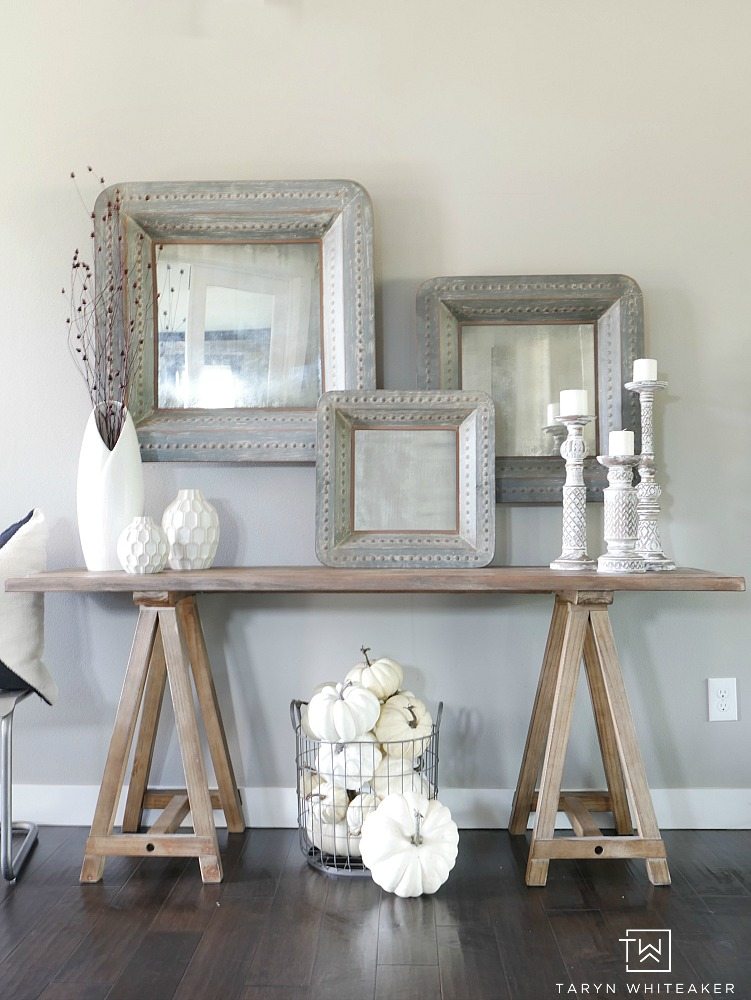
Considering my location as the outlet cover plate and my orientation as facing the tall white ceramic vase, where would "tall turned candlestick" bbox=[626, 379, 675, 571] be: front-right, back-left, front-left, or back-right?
front-left

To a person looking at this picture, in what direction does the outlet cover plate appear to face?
facing the viewer

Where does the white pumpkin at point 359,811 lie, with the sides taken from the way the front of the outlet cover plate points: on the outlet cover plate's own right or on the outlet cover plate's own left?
on the outlet cover plate's own right

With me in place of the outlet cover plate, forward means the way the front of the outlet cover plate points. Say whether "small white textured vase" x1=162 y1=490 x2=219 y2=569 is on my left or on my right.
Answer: on my right

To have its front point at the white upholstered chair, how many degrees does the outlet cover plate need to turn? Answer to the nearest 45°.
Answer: approximately 45° to its right

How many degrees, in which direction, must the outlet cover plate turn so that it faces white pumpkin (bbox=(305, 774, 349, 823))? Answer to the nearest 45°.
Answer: approximately 45° to its right

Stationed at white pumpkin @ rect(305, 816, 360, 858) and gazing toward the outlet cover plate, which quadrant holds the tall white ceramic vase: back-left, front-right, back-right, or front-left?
back-left

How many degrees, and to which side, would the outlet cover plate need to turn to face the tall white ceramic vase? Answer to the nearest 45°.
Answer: approximately 45° to its right

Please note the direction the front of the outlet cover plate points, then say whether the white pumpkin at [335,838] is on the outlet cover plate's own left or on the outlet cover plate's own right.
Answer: on the outlet cover plate's own right

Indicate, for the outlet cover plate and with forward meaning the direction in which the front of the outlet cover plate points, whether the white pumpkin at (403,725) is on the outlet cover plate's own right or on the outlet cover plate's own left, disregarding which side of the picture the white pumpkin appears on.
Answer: on the outlet cover plate's own right

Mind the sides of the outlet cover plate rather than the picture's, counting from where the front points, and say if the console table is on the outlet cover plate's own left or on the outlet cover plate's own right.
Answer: on the outlet cover plate's own right

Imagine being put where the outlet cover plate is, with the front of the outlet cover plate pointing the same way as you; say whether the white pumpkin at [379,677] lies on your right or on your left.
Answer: on your right
